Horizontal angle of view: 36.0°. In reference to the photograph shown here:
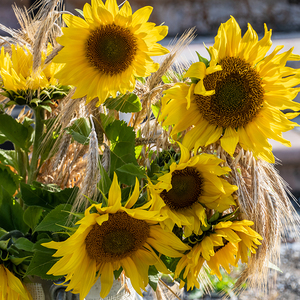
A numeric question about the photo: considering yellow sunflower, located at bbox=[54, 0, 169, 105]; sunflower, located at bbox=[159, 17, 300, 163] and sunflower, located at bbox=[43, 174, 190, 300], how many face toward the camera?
3

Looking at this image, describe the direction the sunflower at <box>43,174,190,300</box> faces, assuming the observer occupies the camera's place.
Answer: facing the viewer
